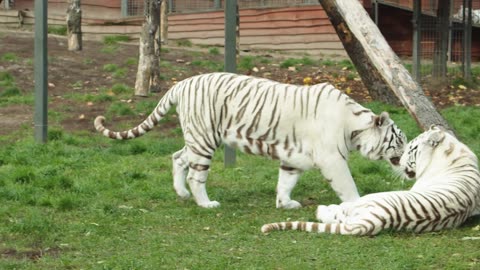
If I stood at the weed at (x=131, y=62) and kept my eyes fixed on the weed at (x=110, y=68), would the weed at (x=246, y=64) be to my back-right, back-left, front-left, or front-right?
back-left

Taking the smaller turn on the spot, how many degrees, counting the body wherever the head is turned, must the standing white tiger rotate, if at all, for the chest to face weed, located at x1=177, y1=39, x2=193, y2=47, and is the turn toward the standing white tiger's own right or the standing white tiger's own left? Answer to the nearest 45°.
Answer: approximately 90° to the standing white tiger's own left

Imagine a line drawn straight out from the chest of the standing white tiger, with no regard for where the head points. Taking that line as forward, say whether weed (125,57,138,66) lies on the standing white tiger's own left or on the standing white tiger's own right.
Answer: on the standing white tiger's own left

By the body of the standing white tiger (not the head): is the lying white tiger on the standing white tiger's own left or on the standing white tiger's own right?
on the standing white tiger's own right

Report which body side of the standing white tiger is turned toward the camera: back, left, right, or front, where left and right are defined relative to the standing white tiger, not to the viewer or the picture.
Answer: right

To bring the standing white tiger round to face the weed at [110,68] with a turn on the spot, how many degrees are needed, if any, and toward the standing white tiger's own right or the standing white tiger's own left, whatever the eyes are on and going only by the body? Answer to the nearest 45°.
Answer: approximately 90° to the standing white tiger's own left

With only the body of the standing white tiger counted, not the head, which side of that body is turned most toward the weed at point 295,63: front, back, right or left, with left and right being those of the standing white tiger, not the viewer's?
left

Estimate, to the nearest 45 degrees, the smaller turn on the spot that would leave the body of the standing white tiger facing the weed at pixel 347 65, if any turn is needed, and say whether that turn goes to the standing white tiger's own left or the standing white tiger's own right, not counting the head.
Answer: approximately 90° to the standing white tiger's own left

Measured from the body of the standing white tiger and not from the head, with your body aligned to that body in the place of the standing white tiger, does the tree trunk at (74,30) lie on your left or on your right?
on your left

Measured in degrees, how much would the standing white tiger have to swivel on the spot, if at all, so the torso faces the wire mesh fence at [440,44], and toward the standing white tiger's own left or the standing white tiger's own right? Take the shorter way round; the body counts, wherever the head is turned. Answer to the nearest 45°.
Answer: approximately 90° to the standing white tiger's own left

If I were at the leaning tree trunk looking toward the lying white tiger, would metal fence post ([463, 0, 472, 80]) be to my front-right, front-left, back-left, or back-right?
back-left

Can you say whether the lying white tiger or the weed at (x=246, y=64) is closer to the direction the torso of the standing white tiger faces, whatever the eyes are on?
the lying white tiger
